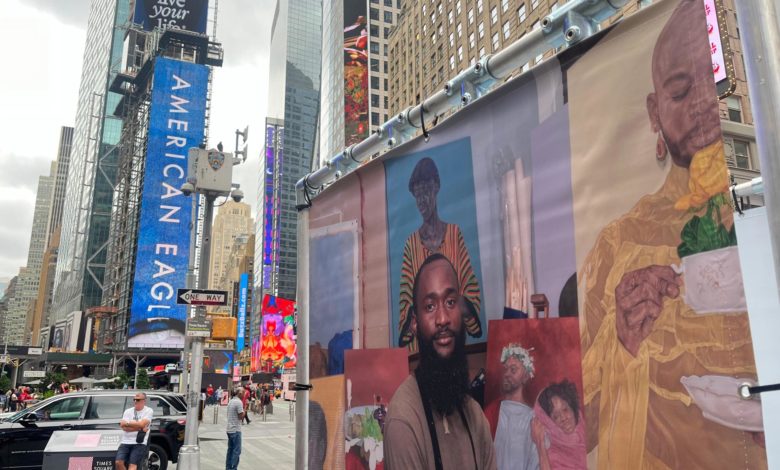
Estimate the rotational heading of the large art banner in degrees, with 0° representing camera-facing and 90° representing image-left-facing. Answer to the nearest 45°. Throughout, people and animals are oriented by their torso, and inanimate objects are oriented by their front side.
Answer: approximately 45°

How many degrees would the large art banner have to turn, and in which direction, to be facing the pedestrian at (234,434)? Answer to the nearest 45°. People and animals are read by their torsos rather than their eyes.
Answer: approximately 90° to its right

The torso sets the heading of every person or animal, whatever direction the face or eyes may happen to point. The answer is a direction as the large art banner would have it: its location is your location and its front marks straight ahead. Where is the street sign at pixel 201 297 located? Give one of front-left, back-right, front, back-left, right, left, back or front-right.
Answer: right

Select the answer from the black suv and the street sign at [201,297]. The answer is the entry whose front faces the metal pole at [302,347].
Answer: the street sign

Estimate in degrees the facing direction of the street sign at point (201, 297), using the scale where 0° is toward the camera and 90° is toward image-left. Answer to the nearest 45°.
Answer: approximately 0°

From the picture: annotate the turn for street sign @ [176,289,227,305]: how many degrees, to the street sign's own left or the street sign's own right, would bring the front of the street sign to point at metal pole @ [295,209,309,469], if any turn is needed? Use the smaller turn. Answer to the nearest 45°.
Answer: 0° — it already faces it

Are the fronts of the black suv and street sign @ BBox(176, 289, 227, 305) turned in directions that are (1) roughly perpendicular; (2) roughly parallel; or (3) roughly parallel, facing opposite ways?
roughly perpendicular

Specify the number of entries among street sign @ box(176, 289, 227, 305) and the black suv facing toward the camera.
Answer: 1

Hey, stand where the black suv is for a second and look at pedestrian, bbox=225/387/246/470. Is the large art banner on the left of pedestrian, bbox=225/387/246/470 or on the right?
right

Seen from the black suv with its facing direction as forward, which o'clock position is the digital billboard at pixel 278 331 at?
The digital billboard is roughly at 4 o'clock from the black suv.

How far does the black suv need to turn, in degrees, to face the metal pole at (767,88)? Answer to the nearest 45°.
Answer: approximately 90° to its left

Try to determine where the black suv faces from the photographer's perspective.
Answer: facing to the left of the viewer

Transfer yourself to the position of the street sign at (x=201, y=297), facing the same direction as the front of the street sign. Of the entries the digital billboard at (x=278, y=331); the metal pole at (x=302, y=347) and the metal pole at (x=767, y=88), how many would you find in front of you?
2

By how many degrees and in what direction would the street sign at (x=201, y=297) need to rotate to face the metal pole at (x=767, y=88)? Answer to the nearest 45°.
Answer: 0° — it already faces it

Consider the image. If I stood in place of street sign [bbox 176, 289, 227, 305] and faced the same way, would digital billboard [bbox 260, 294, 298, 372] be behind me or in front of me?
behind
